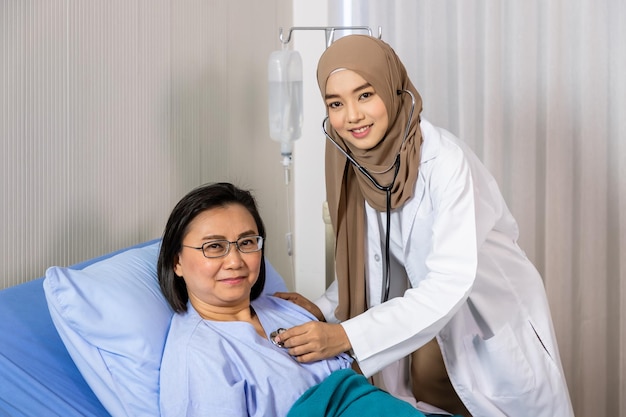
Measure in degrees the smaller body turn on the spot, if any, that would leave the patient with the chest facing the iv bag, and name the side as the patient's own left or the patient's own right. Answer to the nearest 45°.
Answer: approximately 135° to the patient's own left

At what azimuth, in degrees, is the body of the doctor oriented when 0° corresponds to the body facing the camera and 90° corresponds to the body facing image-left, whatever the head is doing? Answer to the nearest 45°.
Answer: approximately 45°

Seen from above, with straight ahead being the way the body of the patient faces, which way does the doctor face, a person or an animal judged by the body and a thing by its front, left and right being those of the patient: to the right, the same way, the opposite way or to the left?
to the right

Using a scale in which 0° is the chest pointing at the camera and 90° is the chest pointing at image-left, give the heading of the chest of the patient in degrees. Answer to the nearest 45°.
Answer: approximately 315°
